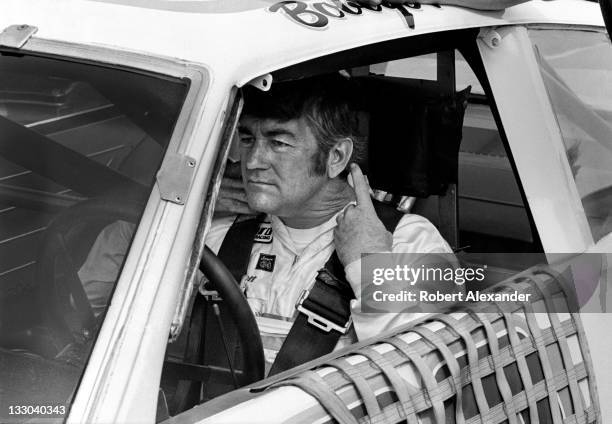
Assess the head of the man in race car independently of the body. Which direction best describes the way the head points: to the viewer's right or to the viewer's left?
to the viewer's left
